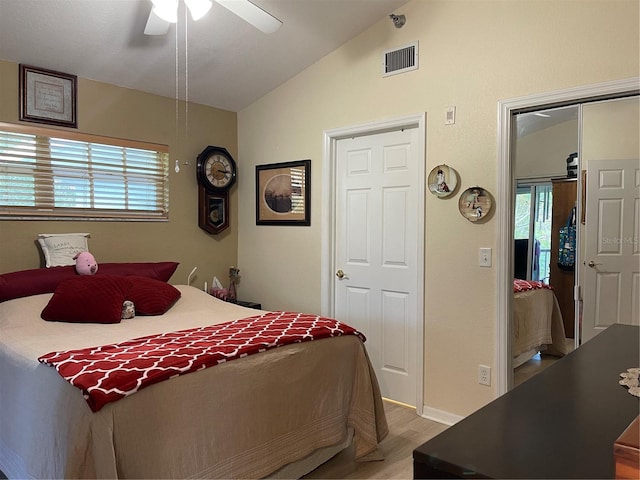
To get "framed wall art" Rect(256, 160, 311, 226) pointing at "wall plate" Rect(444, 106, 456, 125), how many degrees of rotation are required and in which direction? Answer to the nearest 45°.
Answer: approximately 90° to its left

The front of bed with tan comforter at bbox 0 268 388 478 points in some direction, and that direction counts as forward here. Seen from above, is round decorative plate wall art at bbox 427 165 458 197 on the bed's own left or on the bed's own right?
on the bed's own left

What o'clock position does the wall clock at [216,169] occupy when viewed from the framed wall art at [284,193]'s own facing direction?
The wall clock is roughly at 2 o'clock from the framed wall art.

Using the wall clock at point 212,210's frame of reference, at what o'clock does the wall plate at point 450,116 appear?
The wall plate is roughly at 12 o'clock from the wall clock.

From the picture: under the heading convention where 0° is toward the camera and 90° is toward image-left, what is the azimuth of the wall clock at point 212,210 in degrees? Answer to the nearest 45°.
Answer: approximately 315°

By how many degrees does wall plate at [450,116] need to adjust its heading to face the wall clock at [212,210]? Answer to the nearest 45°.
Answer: approximately 45° to its right

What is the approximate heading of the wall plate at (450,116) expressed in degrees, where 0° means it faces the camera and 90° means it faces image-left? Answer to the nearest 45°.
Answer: approximately 45°
